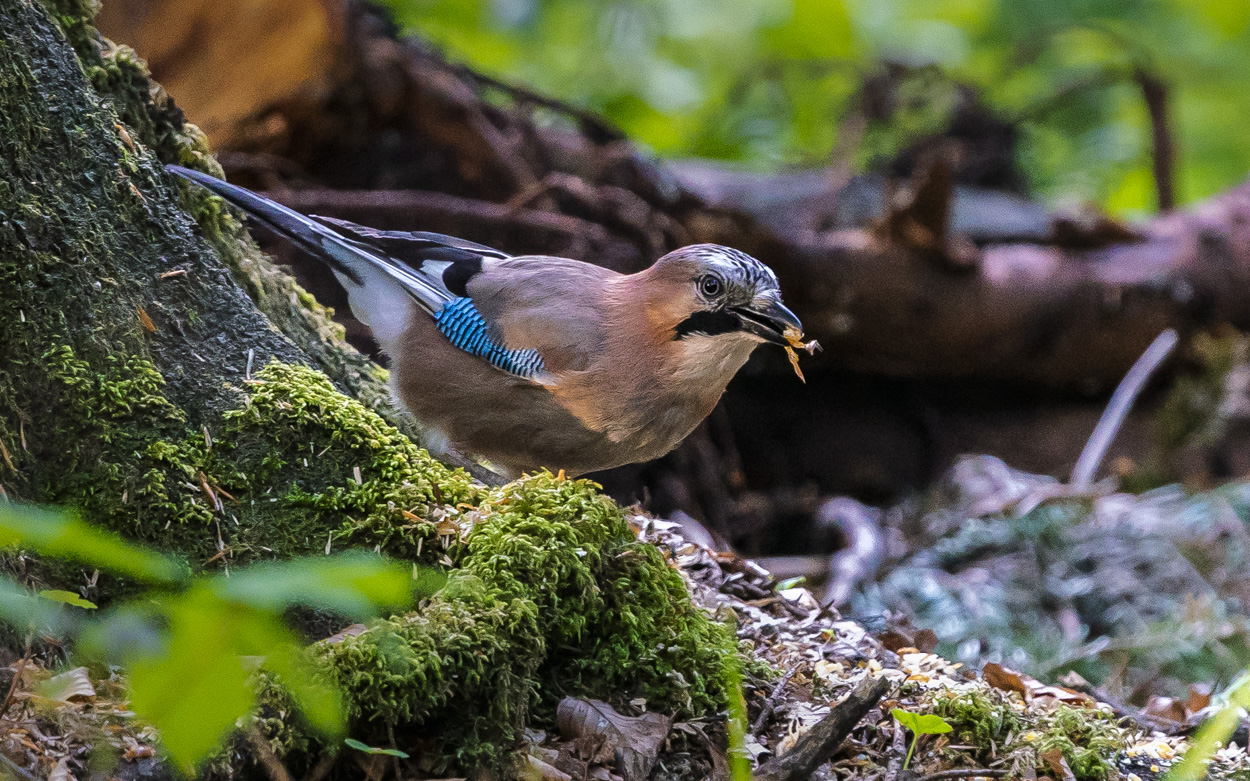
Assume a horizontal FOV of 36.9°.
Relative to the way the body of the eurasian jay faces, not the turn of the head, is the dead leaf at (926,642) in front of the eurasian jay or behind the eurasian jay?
in front

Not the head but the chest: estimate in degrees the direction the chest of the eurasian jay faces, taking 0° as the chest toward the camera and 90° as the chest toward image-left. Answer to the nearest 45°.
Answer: approximately 270°

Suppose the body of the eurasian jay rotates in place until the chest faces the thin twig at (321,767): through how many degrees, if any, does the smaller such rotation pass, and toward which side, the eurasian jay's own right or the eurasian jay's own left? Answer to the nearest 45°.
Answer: approximately 90° to the eurasian jay's own right

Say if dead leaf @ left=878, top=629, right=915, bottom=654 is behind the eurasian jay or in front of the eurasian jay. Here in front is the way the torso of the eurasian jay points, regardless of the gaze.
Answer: in front

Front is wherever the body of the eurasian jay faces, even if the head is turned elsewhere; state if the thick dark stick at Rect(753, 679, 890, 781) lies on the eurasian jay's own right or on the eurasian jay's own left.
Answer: on the eurasian jay's own right

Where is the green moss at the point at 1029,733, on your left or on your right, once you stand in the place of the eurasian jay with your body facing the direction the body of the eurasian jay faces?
on your right

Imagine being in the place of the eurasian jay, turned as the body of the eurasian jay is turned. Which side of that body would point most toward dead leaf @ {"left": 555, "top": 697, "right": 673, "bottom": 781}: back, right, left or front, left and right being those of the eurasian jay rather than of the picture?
right
